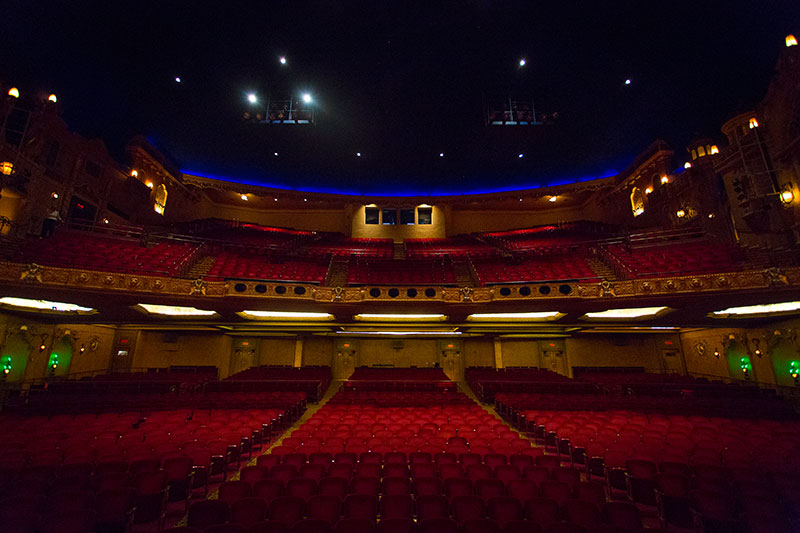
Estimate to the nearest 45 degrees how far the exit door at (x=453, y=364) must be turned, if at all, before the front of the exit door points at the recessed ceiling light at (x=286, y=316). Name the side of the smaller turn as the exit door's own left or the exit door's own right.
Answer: approximately 45° to the exit door's own right

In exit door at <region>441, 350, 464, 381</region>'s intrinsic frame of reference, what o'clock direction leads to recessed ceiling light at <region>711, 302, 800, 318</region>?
The recessed ceiling light is roughly at 10 o'clock from the exit door.

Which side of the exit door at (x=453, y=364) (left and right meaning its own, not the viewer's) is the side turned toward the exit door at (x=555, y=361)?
left

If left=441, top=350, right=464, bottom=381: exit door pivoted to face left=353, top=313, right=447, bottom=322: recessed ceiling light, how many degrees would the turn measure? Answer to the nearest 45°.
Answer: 0° — it already faces it

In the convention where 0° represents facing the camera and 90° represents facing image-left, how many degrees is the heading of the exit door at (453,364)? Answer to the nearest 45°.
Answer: approximately 0°

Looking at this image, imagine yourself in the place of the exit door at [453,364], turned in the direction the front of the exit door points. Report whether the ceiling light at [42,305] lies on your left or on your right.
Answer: on your right

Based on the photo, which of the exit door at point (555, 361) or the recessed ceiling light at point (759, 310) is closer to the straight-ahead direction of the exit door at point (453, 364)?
the recessed ceiling light

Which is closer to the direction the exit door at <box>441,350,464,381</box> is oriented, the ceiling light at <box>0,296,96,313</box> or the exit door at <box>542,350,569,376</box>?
the ceiling light

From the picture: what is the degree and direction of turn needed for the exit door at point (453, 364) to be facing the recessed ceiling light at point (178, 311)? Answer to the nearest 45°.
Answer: approximately 45° to its right
